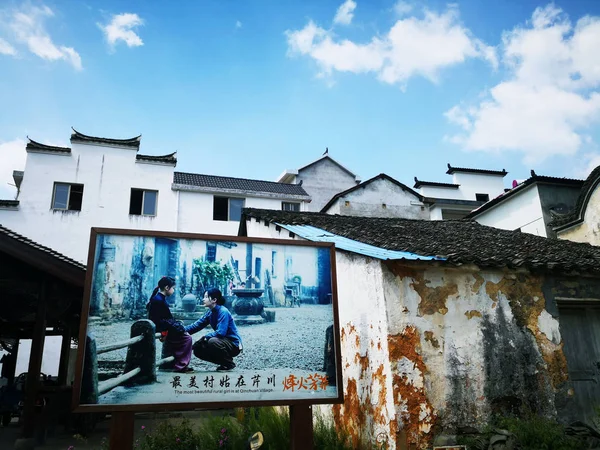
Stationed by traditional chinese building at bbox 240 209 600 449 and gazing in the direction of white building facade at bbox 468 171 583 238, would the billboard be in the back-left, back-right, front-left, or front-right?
back-left

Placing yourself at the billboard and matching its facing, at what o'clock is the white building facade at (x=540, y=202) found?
The white building facade is roughly at 8 o'clock from the billboard.

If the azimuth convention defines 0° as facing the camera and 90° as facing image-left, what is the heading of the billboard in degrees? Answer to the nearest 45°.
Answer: approximately 0°

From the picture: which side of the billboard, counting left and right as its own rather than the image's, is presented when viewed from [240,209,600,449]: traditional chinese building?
left
